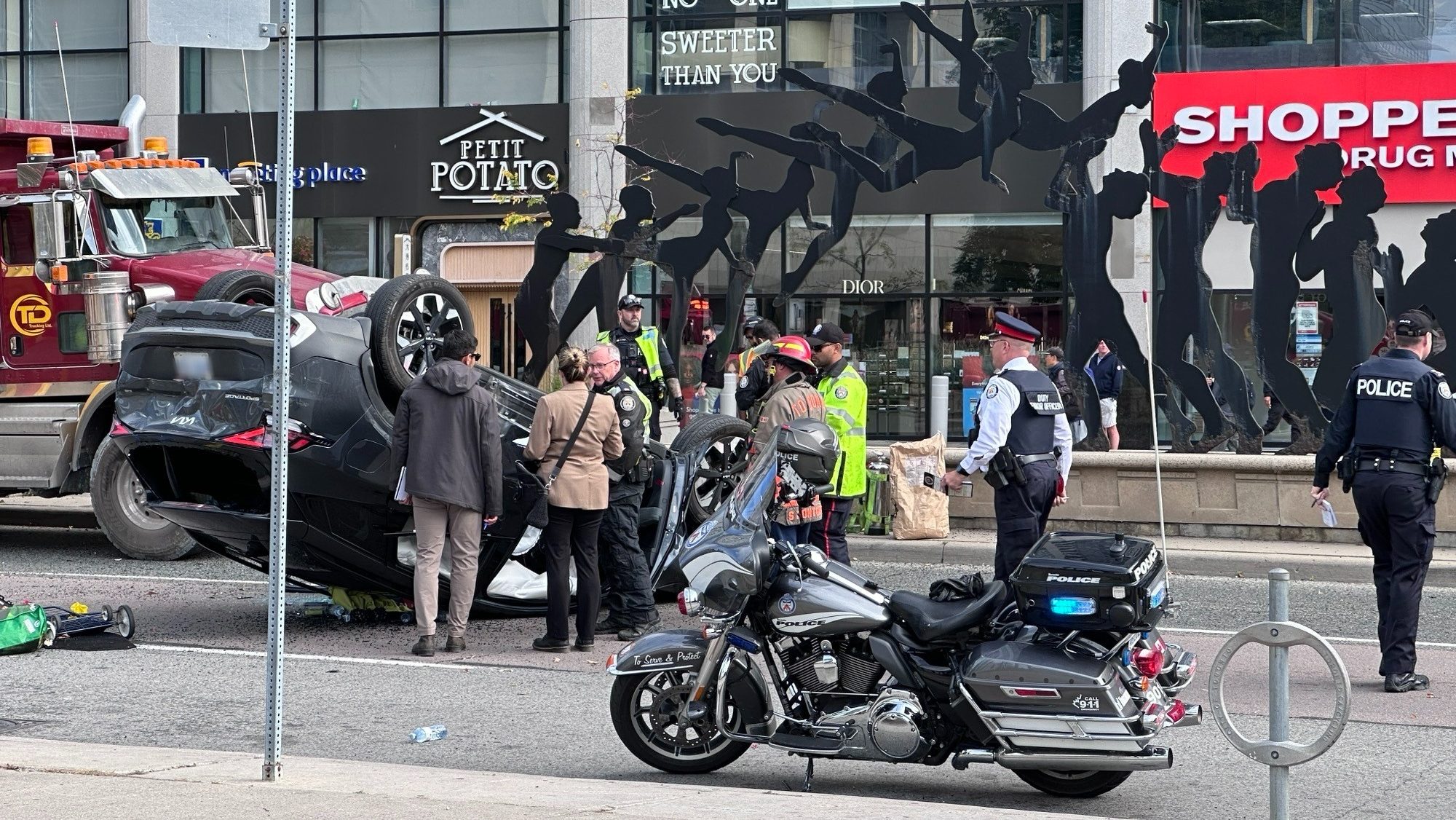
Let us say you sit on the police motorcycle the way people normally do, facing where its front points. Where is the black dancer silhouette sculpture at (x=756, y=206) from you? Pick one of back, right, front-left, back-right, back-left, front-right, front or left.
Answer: right

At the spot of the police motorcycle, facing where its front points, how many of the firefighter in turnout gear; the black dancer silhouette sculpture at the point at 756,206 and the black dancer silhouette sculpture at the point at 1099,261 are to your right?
3

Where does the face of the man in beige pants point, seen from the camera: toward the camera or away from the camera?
away from the camera

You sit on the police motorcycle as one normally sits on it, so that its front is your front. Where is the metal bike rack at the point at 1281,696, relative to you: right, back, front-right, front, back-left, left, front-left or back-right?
back-left

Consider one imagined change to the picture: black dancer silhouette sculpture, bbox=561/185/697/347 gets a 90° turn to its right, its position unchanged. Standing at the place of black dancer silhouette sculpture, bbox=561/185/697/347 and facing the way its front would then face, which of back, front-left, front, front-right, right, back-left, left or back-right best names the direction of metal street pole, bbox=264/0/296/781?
front

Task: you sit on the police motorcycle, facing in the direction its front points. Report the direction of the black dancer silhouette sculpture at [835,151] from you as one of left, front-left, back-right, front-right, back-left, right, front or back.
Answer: right

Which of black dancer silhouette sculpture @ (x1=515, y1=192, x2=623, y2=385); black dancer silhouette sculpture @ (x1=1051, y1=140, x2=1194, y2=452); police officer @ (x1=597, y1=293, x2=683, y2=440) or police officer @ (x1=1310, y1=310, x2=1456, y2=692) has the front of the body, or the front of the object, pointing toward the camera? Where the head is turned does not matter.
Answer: police officer @ (x1=597, y1=293, x2=683, y2=440)

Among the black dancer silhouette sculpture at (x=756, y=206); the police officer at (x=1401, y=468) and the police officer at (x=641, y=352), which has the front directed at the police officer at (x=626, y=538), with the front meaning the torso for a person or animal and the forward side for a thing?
the police officer at (x=641, y=352)

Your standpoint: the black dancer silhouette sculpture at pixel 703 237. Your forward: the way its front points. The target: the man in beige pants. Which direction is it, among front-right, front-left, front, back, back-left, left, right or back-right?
right

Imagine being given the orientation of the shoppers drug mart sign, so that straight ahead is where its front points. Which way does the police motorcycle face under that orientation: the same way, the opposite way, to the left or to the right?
to the right

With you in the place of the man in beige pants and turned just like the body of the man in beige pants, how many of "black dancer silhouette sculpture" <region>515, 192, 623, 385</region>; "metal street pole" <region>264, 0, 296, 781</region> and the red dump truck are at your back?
1
